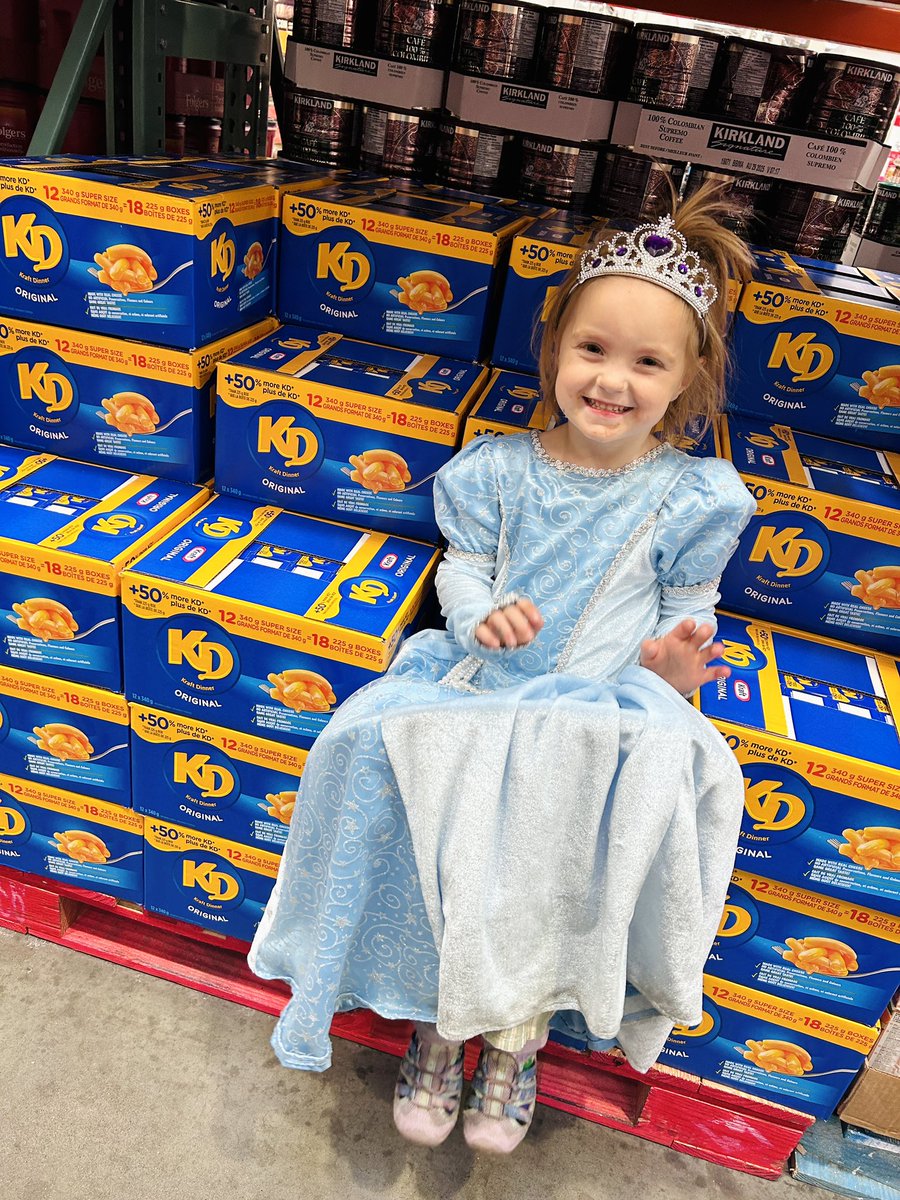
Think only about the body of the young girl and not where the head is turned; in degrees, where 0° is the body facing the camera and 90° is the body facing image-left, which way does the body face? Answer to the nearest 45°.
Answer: approximately 0°

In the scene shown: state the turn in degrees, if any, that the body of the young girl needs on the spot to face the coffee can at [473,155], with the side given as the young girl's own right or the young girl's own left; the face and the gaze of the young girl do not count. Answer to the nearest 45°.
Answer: approximately 180°

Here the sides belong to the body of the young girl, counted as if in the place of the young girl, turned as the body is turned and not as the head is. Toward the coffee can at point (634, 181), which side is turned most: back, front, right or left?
back

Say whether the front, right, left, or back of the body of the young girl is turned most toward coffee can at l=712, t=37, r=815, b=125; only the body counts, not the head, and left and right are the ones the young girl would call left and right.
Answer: back

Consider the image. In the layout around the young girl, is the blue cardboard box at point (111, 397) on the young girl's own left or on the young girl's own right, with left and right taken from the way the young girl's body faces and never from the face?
on the young girl's own right

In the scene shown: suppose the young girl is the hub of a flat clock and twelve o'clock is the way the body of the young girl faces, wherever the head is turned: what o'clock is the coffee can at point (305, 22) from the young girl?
The coffee can is roughly at 5 o'clock from the young girl.

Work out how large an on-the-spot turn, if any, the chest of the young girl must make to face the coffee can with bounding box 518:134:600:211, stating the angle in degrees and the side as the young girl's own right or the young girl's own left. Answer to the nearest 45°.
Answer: approximately 180°

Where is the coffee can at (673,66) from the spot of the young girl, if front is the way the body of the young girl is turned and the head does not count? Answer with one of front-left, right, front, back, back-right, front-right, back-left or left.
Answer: back

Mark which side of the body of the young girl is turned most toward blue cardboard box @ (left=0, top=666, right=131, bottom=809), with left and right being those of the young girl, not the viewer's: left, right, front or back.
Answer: right
